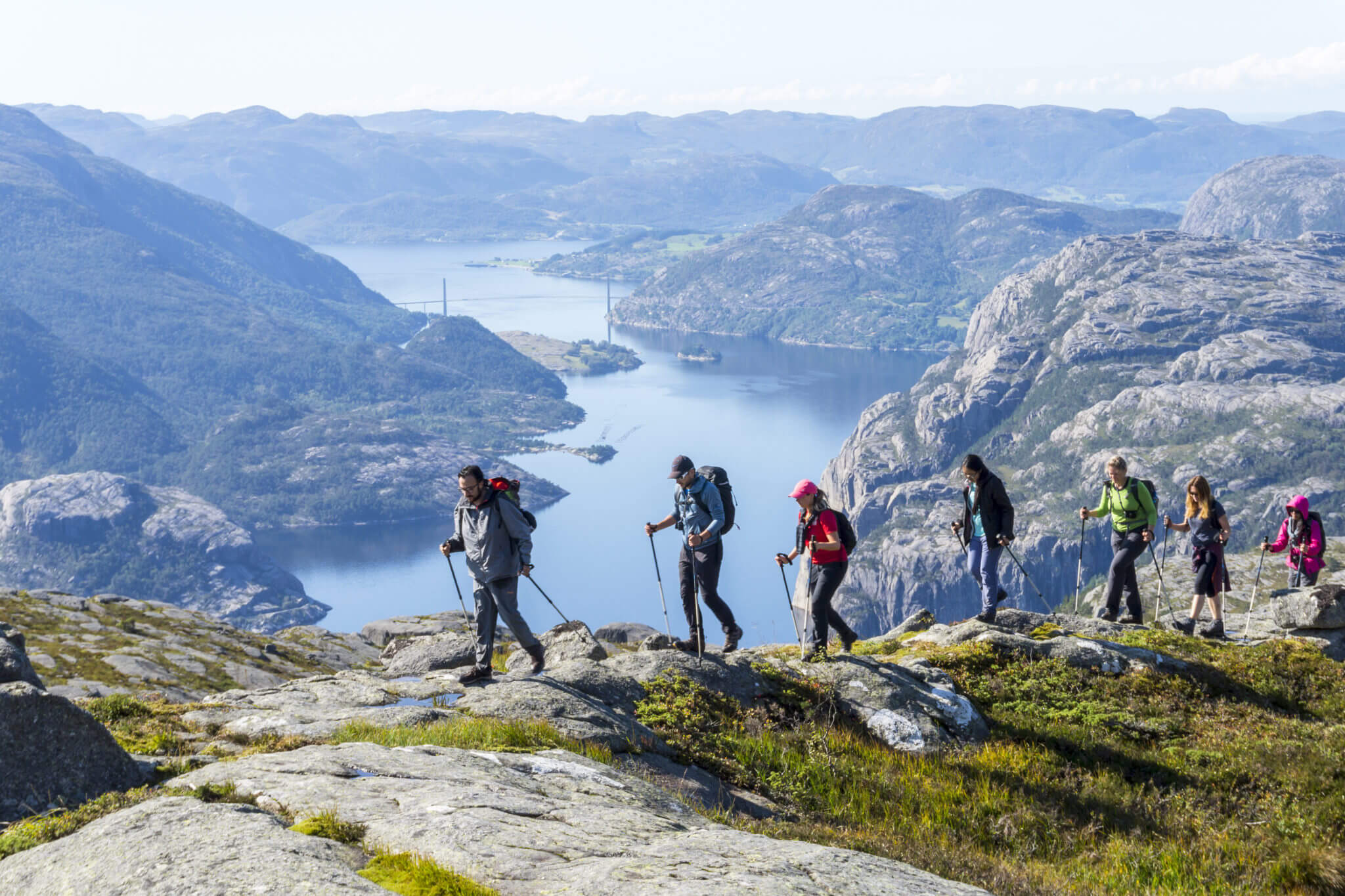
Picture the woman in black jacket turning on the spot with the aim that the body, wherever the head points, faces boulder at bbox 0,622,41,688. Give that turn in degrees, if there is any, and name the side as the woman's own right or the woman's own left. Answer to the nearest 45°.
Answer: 0° — they already face it

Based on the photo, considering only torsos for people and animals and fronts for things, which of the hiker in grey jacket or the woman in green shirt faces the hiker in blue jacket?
the woman in green shirt

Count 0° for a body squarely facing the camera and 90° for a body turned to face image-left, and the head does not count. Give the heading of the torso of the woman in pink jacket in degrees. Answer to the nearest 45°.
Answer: approximately 45°

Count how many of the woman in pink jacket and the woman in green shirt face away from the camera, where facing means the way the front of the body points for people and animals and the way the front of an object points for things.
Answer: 0

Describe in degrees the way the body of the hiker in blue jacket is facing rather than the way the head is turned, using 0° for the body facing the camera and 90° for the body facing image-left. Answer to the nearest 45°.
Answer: approximately 45°

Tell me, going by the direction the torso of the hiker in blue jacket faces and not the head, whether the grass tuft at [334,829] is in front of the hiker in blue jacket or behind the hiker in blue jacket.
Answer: in front

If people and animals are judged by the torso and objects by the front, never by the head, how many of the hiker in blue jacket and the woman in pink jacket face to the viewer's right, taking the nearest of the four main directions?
0

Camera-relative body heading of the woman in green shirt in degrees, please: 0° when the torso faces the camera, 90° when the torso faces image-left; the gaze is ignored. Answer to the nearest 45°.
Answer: approximately 45°

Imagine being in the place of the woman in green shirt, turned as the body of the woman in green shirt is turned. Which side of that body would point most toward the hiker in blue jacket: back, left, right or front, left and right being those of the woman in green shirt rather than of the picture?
front
